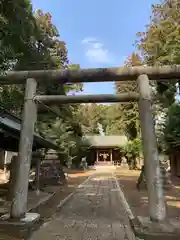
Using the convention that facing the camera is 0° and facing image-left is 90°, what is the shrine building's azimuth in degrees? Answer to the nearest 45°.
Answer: approximately 0°

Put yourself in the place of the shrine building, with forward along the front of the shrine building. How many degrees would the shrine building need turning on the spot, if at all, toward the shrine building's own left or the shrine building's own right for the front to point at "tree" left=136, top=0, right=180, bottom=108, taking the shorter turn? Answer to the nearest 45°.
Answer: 0° — it already faces it

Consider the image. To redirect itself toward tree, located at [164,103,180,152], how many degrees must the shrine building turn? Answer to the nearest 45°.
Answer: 0° — it already faces it
